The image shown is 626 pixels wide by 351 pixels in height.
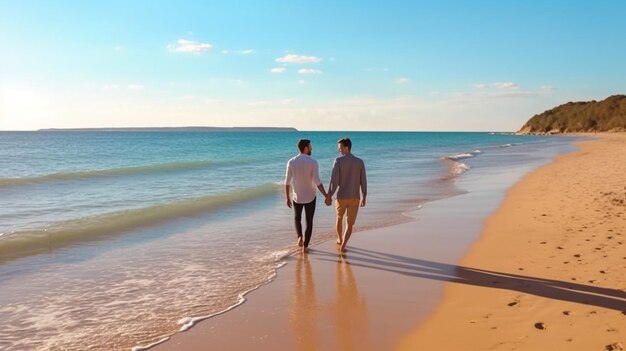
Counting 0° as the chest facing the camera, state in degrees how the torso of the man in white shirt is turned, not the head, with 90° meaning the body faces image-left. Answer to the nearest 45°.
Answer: approximately 180°

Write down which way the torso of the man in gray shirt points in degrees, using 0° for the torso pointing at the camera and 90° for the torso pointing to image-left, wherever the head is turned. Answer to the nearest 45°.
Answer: approximately 180°

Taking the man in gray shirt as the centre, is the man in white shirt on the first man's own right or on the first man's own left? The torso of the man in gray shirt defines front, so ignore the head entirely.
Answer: on the first man's own left

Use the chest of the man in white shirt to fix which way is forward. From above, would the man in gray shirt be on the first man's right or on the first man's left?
on the first man's right

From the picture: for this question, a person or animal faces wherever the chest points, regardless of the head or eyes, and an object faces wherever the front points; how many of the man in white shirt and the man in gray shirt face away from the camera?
2
